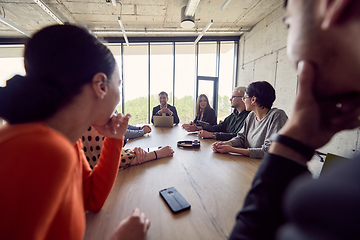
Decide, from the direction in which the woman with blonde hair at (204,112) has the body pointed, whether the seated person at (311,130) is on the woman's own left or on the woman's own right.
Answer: on the woman's own left

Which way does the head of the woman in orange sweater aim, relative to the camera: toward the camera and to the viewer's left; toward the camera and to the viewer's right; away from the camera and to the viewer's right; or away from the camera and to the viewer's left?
away from the camera and to the viewer's right

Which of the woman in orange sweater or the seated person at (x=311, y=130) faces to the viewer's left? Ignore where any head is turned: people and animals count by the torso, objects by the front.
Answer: the seated person

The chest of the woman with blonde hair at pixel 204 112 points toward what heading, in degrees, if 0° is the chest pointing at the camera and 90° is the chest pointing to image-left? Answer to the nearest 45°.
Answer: approximately 45°

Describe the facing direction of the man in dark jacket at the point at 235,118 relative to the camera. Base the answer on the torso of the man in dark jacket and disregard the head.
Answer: to the viewer's left

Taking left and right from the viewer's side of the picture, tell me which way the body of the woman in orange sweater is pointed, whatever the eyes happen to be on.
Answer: facing away from the viewer and to the right of the viewer

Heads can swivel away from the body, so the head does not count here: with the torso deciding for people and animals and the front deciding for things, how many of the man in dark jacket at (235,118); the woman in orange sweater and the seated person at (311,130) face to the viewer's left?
2

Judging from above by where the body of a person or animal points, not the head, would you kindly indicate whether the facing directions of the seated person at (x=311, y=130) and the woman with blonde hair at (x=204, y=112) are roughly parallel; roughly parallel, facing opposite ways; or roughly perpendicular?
roughly perpendicular

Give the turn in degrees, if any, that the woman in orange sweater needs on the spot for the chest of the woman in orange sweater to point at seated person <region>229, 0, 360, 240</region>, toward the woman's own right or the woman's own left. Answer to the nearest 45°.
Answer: approximately 90° to the woman's own right

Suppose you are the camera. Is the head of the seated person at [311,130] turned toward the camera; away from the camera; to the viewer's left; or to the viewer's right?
to the viewer's left

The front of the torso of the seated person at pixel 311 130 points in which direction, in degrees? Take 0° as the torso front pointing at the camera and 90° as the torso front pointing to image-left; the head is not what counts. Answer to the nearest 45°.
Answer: approximately 90°
